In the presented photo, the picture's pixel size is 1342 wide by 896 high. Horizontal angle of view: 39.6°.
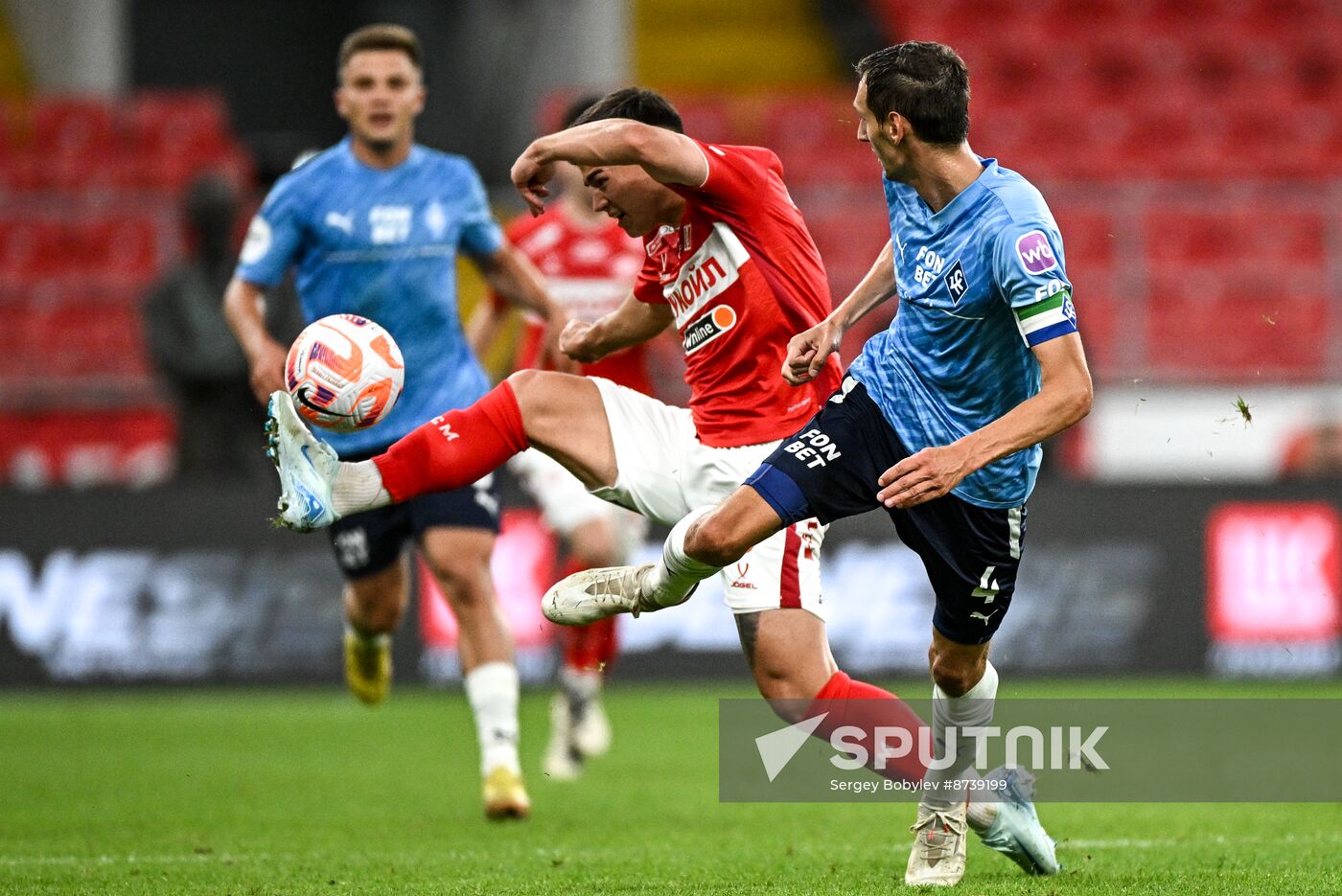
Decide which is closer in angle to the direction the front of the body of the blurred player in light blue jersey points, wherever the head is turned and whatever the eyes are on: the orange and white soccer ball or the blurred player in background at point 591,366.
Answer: the orange and white soccer ball

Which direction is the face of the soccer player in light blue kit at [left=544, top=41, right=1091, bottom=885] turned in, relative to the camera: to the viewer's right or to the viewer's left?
to the viewer's left

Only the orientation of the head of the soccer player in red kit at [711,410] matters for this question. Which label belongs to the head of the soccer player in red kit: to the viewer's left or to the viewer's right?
to the viewer's left

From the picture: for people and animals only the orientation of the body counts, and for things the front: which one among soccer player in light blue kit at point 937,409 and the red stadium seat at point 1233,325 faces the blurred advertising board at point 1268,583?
the red stadium seat

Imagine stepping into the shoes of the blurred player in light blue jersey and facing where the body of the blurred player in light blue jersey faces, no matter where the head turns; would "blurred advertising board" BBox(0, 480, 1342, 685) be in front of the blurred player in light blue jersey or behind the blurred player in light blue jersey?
behind

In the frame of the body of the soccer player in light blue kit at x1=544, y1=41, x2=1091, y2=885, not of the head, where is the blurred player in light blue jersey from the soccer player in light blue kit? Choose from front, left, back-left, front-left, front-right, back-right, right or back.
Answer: right

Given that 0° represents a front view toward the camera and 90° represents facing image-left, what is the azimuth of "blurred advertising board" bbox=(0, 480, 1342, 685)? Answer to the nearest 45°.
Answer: approximately 0°
